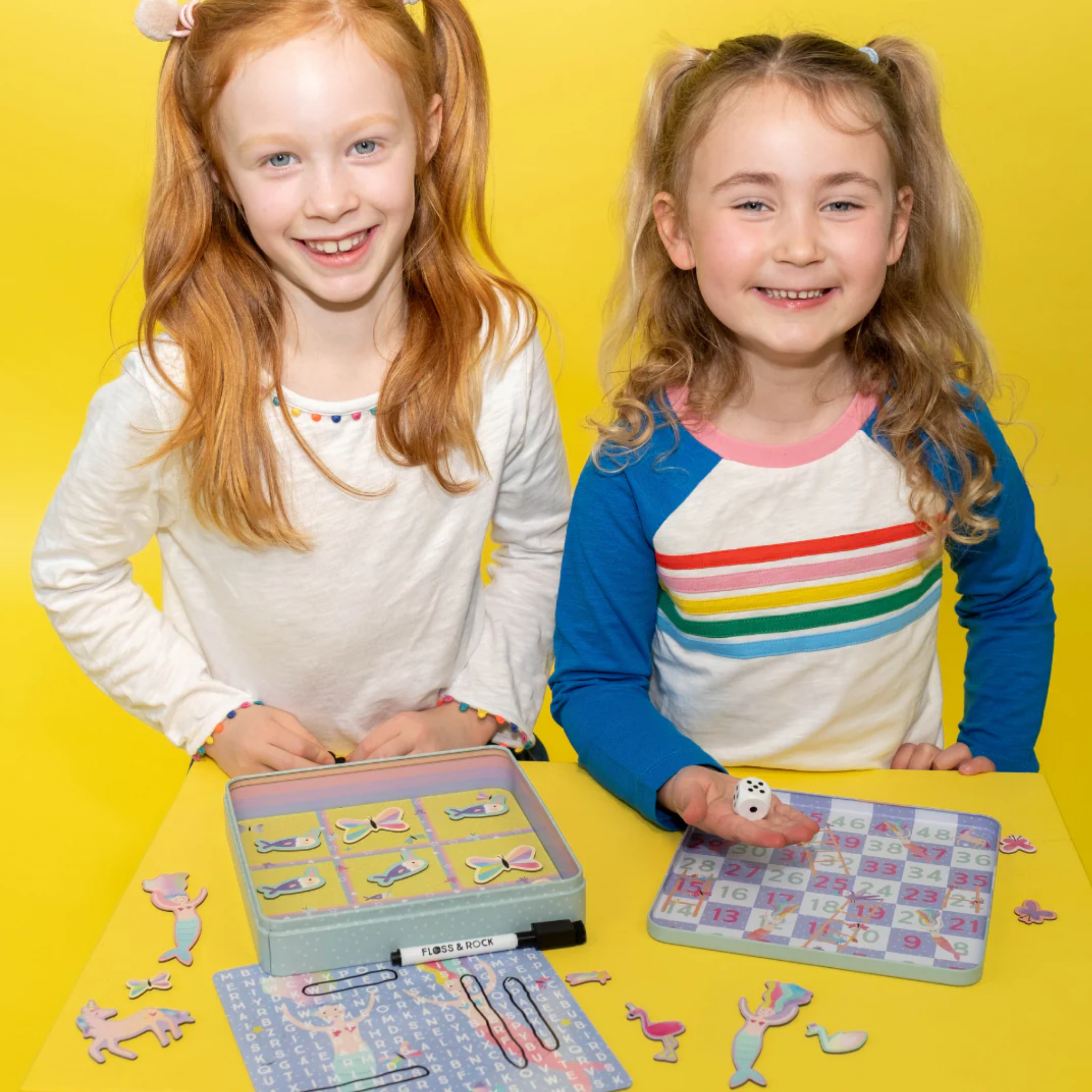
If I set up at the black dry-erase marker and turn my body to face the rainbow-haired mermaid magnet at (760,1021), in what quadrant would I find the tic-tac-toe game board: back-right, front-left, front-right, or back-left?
back-left

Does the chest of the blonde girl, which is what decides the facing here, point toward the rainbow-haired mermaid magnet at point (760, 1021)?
yes

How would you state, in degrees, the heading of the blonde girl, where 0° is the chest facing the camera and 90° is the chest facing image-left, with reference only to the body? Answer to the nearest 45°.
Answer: approximately 0°

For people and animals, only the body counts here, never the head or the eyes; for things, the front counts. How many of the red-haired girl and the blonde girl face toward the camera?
2

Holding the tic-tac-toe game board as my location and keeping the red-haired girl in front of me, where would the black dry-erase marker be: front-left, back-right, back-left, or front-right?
back-right
